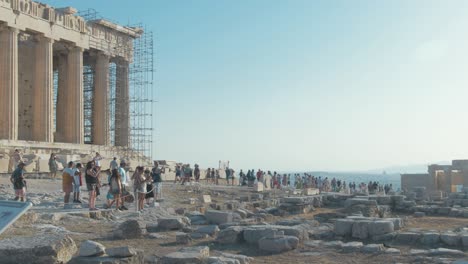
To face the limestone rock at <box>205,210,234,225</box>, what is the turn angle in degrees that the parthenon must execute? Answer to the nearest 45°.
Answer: approximately 45° to its right

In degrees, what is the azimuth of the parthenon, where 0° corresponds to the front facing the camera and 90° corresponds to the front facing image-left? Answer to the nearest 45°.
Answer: approximately 315°

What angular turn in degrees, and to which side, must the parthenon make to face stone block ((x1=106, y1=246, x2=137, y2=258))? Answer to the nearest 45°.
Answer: approximately 45° to its right

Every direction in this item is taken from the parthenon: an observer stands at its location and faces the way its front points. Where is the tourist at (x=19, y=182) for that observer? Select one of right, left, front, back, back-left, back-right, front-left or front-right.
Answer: front-right

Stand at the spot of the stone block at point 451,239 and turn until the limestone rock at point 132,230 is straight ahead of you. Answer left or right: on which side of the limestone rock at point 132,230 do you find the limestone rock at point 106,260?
left

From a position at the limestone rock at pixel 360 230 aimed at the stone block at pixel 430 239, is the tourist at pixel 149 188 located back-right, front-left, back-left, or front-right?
back-left

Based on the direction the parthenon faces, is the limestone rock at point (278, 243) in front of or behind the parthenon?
in front

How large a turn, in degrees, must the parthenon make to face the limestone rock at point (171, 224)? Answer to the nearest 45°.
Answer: approximately 45° to its right

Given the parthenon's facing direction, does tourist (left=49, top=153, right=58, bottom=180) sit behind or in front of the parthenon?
in front

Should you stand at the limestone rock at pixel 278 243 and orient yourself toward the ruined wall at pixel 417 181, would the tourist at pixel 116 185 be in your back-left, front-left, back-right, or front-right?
front-left

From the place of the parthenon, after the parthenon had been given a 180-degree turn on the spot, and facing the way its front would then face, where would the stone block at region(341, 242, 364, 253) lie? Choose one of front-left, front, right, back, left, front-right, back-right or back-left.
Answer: back-left

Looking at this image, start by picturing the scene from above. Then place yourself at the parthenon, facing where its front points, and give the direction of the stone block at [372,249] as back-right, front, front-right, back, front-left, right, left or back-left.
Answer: front-right

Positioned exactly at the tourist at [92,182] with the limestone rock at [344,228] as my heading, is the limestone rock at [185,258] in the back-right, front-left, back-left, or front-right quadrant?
front-right

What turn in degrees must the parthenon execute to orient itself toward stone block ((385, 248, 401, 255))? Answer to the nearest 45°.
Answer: approximately 45° to its right

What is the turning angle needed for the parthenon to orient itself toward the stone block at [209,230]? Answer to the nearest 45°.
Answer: approximately 45° to its right

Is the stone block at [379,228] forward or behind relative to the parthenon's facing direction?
forward
